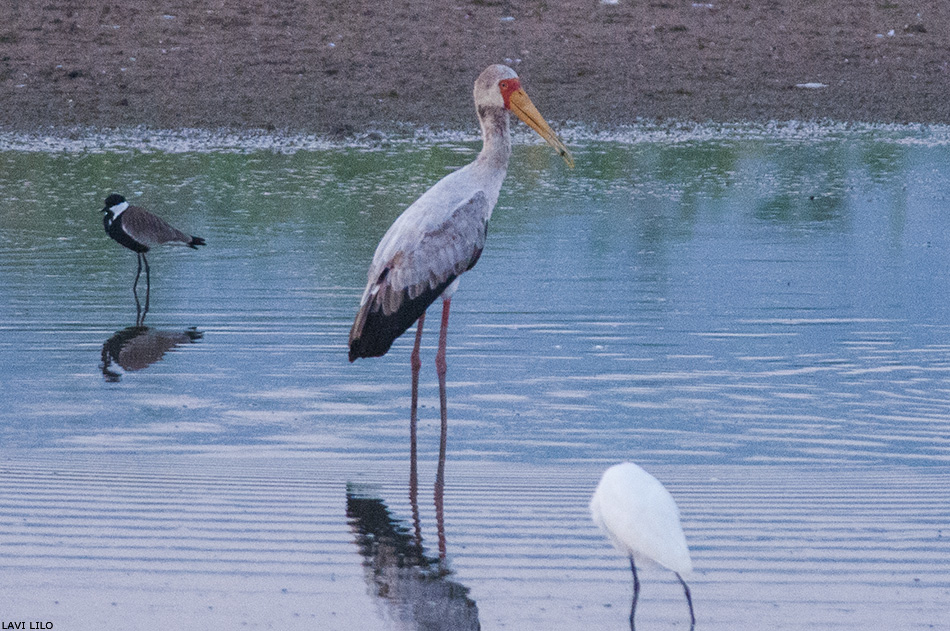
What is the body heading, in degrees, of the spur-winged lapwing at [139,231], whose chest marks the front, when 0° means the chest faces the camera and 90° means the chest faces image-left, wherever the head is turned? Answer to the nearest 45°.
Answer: approximately 90°

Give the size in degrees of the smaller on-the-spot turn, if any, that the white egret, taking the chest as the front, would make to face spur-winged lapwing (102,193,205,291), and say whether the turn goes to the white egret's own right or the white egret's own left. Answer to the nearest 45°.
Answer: approximately 45° to the white egret's own right

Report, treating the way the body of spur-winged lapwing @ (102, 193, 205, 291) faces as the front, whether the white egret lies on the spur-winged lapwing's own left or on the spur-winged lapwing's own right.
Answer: on the spur-winged lapwing's own left

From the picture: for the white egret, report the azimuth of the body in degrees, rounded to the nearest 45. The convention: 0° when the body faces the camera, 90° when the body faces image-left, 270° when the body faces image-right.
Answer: approximately 90°
